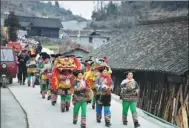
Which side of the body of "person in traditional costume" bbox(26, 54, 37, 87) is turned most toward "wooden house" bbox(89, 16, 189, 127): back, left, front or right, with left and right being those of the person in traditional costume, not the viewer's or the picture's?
left

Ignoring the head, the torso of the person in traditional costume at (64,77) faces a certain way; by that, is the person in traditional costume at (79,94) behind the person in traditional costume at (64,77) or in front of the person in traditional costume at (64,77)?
in front

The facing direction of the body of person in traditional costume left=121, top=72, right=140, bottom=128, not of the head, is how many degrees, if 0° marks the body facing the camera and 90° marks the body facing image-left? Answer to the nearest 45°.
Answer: approximately 0°

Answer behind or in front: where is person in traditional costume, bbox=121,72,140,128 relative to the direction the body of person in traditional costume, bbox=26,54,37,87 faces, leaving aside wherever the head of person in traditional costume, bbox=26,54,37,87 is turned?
in front

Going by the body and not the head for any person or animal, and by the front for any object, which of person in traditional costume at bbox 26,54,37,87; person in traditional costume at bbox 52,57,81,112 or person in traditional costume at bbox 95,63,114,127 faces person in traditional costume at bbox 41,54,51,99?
person in traditional costume at bbox 26,54,37,87

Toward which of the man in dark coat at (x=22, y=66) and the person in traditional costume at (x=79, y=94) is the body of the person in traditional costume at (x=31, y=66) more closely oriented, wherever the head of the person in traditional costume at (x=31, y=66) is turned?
the person in traditional costume

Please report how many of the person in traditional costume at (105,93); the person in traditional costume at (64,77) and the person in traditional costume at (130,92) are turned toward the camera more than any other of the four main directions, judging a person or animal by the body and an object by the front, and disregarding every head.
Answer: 3

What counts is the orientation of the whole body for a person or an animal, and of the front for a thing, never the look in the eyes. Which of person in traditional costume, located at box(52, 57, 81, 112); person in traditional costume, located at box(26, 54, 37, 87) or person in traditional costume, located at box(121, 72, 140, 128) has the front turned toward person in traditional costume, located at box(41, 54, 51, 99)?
person in traditional costume, located at box(26, 54, 37, 87)

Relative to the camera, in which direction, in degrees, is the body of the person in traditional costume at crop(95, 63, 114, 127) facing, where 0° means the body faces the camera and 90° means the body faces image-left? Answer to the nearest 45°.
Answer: approximately 0°

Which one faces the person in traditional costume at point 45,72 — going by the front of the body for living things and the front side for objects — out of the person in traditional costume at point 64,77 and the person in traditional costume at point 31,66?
the person in traditional costume at point 31,66

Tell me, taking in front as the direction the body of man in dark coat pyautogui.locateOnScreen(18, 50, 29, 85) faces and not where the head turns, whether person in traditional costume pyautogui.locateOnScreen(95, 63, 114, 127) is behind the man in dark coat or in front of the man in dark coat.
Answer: in front

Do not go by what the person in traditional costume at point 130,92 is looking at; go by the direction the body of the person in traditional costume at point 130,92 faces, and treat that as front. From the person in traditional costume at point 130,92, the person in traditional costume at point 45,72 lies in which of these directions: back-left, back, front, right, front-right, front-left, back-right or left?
back-right
